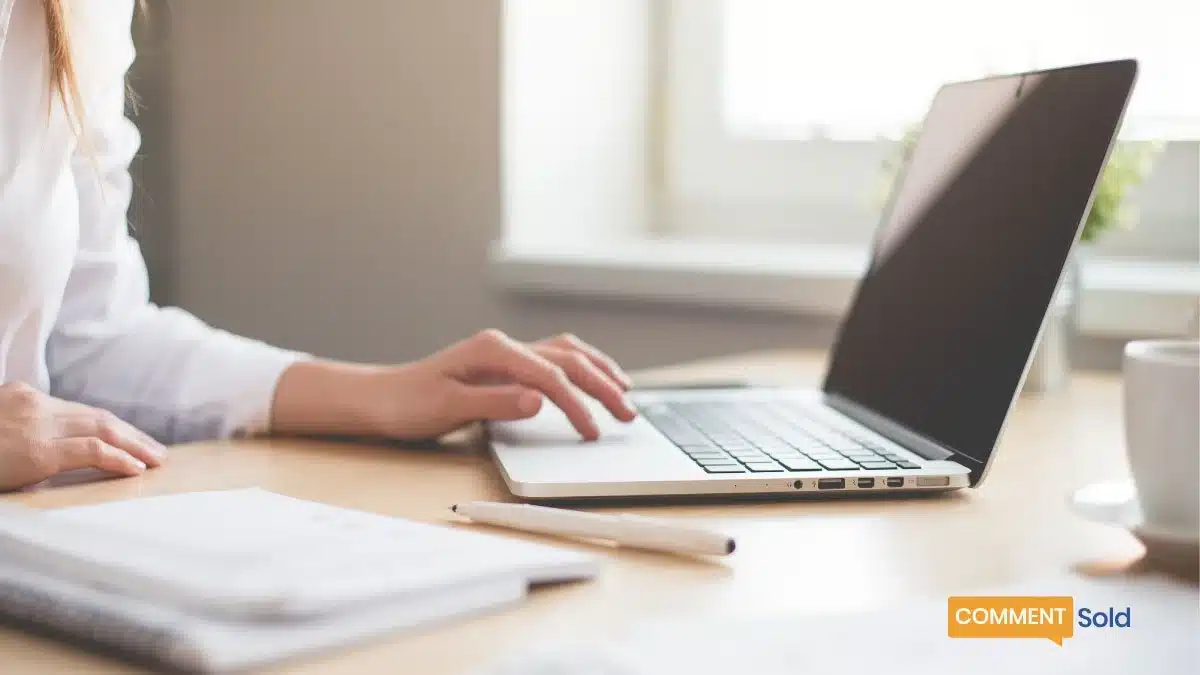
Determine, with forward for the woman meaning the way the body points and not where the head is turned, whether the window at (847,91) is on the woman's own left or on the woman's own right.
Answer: on the woman's own left

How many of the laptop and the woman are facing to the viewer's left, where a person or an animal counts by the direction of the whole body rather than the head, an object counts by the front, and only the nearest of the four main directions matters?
1

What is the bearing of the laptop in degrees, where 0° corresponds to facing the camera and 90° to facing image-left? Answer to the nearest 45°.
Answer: approximately 90°

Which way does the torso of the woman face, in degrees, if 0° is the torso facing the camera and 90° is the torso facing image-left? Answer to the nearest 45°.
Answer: approximately 315°

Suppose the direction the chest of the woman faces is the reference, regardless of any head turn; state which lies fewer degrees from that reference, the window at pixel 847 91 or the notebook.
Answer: the notebook

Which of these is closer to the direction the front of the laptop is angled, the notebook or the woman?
the woman

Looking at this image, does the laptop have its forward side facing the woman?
yes

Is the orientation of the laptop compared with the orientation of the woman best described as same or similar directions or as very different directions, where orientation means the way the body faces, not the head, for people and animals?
very different directions

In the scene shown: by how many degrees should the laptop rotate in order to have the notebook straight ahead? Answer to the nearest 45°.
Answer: approximately 45° to its left

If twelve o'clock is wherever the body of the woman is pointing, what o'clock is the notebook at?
The notebook is roughly at 1 o'clock from the woman.

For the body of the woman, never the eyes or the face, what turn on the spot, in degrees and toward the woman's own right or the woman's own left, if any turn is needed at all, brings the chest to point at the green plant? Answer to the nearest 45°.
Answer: approximately 45° to the woman's own left
